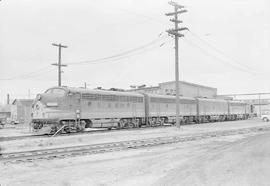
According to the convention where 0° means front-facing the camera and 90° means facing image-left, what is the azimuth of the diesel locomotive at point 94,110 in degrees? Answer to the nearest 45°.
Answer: approximately 45°
